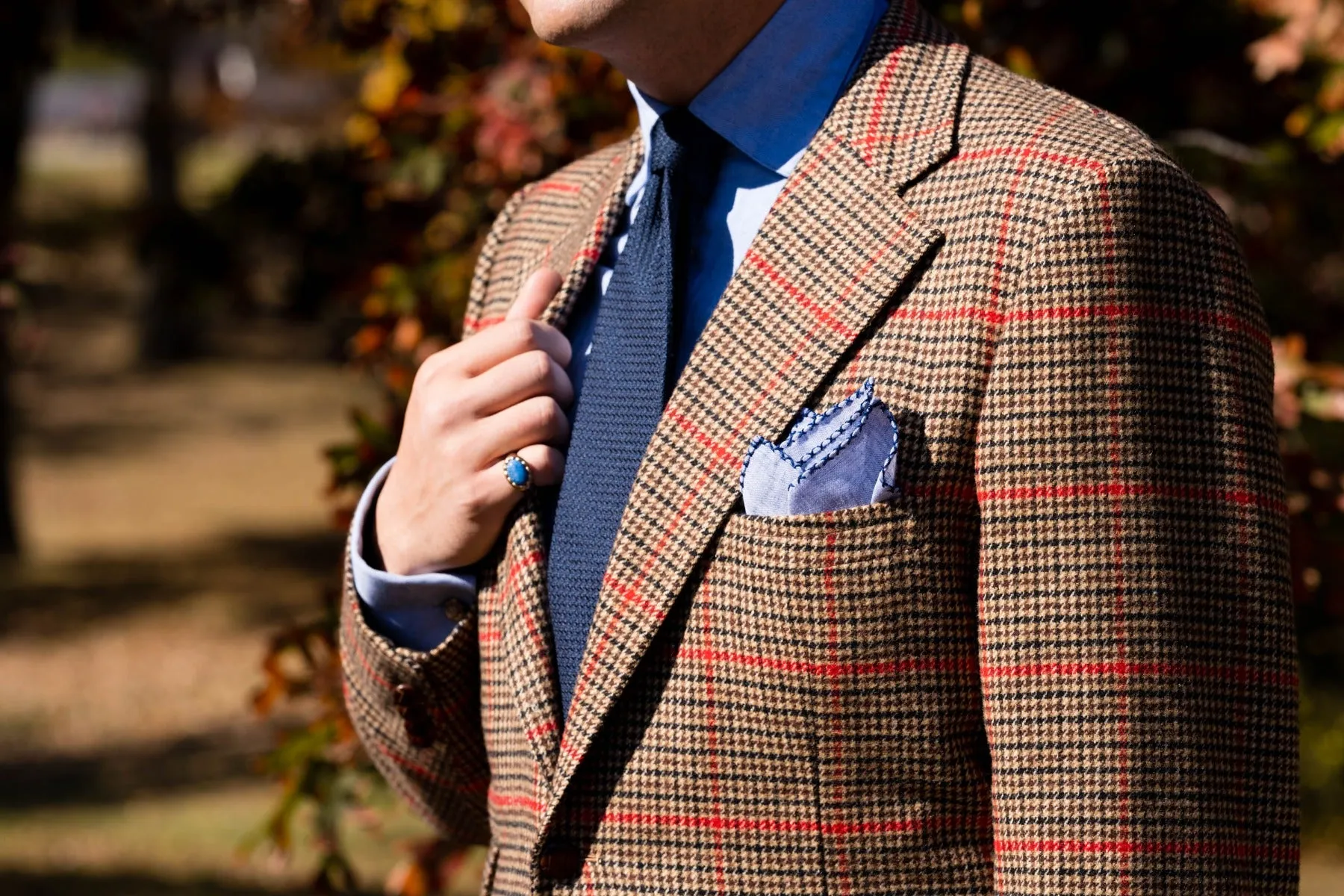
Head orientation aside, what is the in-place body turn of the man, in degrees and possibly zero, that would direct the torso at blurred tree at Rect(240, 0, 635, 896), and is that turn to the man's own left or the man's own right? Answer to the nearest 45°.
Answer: approximately 90° to the man's own right

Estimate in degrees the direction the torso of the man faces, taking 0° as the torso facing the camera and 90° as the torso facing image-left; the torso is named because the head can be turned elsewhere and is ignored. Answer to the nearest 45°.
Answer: approximately 45°

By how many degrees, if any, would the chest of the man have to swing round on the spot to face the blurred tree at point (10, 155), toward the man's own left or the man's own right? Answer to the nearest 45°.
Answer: approximately 90° to the man's own right
